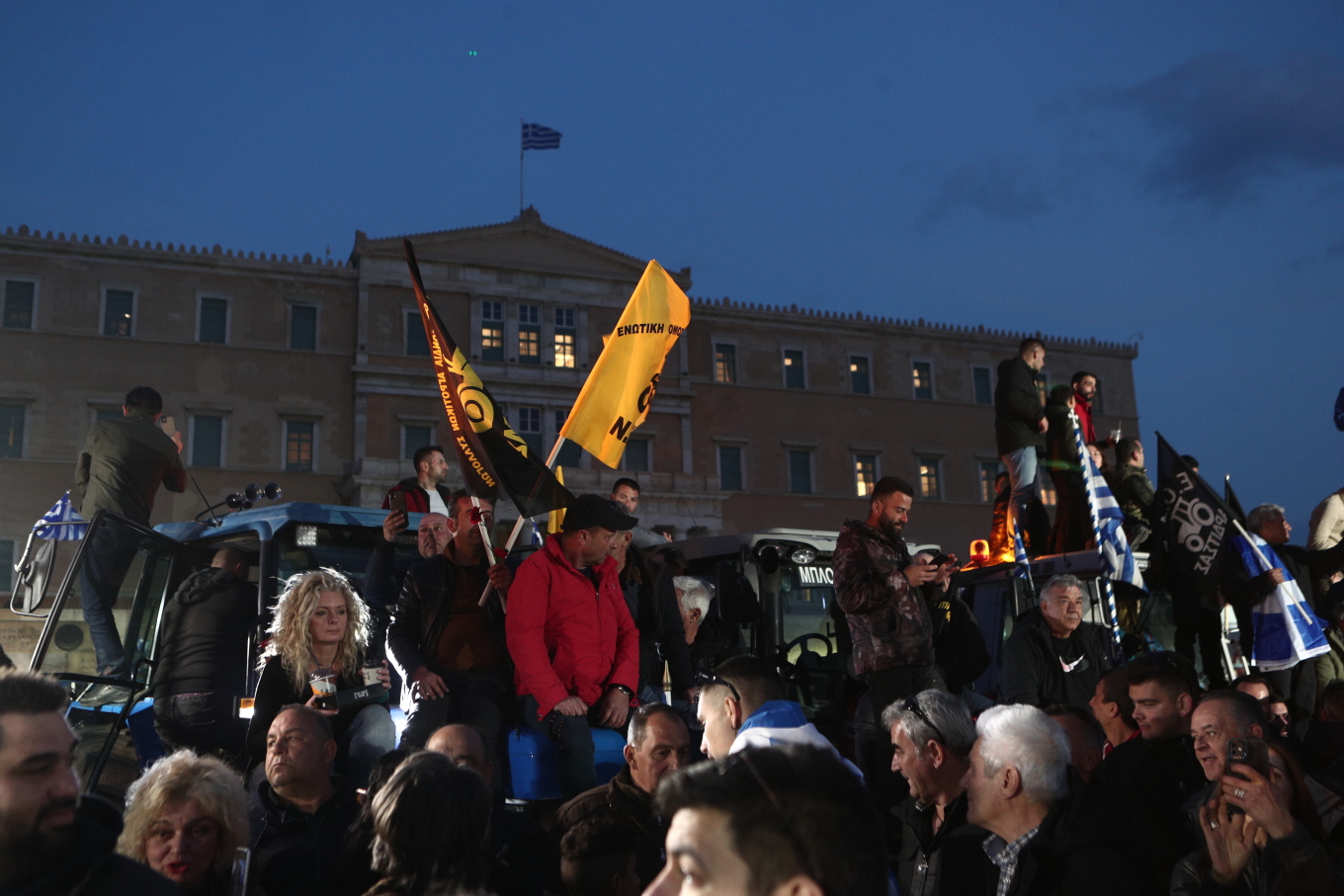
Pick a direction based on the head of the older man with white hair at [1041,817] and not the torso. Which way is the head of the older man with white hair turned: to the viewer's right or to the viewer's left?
to the viewer's left

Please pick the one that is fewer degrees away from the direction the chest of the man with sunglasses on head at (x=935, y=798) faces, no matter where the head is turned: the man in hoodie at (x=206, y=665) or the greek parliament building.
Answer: the man in hoodie

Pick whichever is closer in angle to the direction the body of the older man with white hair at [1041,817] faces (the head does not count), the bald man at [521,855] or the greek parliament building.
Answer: the bald man

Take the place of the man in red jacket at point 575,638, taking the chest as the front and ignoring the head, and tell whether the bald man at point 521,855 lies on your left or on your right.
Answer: on your right

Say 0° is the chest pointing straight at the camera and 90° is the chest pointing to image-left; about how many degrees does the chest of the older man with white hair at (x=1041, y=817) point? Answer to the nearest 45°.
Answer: approximately 90°

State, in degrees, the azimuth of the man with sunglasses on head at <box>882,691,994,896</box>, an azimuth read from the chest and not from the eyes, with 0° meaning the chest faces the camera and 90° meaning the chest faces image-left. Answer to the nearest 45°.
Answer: approximately 45°

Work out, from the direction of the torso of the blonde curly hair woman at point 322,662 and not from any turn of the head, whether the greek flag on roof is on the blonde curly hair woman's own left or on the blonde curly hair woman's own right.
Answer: on the blonde curly hair woman's own left

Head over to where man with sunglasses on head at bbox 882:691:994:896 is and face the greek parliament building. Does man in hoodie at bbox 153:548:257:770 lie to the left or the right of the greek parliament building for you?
left
